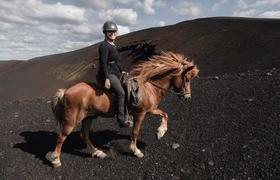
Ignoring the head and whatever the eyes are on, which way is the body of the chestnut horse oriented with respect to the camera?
to the viewer's right
